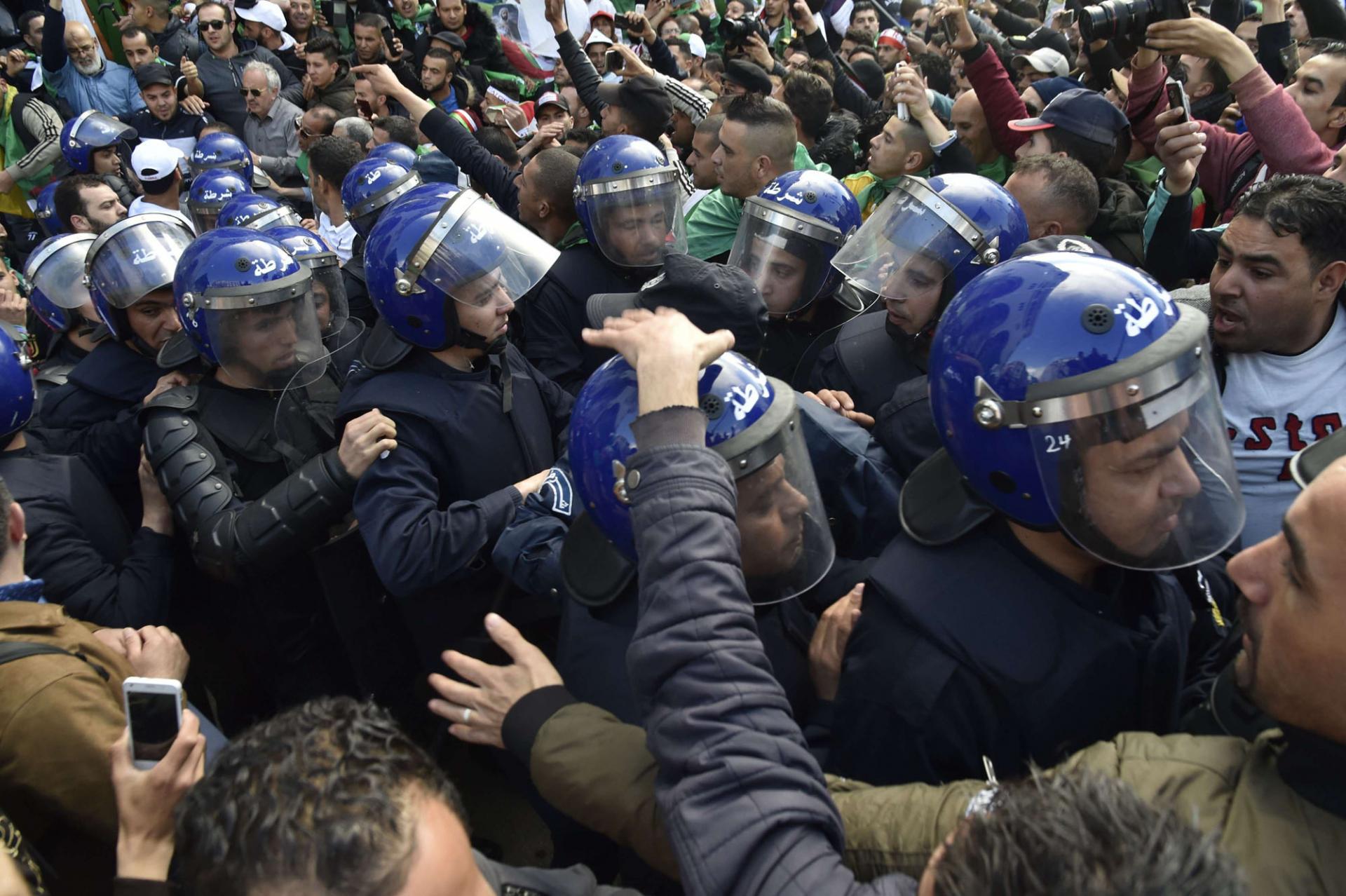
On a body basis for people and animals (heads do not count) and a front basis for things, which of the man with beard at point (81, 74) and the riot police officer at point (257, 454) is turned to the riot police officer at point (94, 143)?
the man with beard

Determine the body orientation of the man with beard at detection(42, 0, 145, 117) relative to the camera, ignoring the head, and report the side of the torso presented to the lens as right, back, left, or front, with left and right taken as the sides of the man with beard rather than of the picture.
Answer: front

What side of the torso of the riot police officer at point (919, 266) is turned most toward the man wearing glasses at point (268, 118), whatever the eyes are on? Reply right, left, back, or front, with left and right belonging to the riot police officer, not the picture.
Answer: right

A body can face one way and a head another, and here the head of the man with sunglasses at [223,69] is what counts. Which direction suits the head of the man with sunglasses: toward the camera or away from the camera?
toward the camera

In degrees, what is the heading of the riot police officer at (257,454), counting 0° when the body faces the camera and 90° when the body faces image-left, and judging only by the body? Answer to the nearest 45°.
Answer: approximately 315°

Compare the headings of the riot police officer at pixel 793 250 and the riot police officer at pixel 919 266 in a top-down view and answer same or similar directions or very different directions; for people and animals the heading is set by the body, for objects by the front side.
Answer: same or similar directions

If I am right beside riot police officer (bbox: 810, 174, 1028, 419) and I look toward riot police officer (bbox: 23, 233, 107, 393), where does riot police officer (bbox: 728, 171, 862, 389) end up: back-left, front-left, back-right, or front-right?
front-right

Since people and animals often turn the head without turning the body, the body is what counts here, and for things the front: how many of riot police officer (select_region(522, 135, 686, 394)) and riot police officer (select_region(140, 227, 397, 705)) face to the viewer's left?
0

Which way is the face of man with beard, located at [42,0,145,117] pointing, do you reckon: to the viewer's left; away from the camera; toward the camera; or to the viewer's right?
toward the camera

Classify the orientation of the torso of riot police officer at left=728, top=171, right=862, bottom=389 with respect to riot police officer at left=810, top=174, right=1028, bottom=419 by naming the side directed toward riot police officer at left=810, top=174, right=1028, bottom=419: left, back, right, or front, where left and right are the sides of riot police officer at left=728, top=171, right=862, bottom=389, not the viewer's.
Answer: left

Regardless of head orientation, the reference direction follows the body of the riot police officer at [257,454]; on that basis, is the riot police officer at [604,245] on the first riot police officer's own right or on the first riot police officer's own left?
on the first riot police officer's own left

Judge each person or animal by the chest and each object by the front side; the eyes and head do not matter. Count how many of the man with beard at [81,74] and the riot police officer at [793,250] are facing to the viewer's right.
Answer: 0

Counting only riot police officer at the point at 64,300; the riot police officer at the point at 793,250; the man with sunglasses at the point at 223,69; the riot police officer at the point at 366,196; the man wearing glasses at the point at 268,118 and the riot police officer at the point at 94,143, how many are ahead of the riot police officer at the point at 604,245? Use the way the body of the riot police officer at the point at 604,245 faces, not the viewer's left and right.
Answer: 1

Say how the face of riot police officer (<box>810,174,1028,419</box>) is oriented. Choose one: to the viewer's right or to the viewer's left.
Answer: to the viewer's left

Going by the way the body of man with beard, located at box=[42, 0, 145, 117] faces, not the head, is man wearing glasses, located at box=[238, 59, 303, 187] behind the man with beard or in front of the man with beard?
in front
